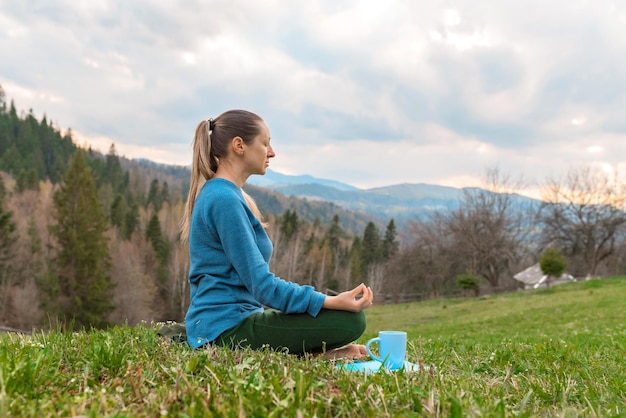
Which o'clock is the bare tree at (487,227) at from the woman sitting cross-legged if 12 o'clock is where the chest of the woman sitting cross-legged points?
The bare tree is roughly at 10 o'clock from the woman sitting cross-legged.

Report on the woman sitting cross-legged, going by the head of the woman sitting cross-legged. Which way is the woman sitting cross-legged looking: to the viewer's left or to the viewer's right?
to the viewer's right

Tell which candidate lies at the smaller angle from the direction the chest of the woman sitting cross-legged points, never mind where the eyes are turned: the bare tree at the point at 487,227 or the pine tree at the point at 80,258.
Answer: the bare tree

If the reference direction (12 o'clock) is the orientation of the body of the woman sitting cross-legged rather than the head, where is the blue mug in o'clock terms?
The blue mug is roughly at 12 o'clock from the woman sitting cross-legged.

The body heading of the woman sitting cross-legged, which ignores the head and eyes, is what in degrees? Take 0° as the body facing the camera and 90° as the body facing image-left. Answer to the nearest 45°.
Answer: approximately 270°

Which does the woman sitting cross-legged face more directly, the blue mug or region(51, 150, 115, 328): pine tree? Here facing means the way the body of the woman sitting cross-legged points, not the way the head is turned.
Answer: the blue mug

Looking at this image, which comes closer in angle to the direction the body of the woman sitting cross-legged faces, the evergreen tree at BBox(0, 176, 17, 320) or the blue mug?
the blue mug

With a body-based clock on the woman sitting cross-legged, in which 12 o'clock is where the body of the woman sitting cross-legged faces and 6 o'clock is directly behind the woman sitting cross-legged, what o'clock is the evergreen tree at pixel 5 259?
The evergreen tree is roughly at 8 o'clock from the woman sitting cross-legged.

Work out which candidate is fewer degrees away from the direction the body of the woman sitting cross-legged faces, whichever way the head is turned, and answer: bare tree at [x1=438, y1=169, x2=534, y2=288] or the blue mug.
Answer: the blue mug

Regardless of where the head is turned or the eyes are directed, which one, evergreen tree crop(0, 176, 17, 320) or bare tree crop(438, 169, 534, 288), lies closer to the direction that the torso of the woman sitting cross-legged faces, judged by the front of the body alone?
the bare tree
